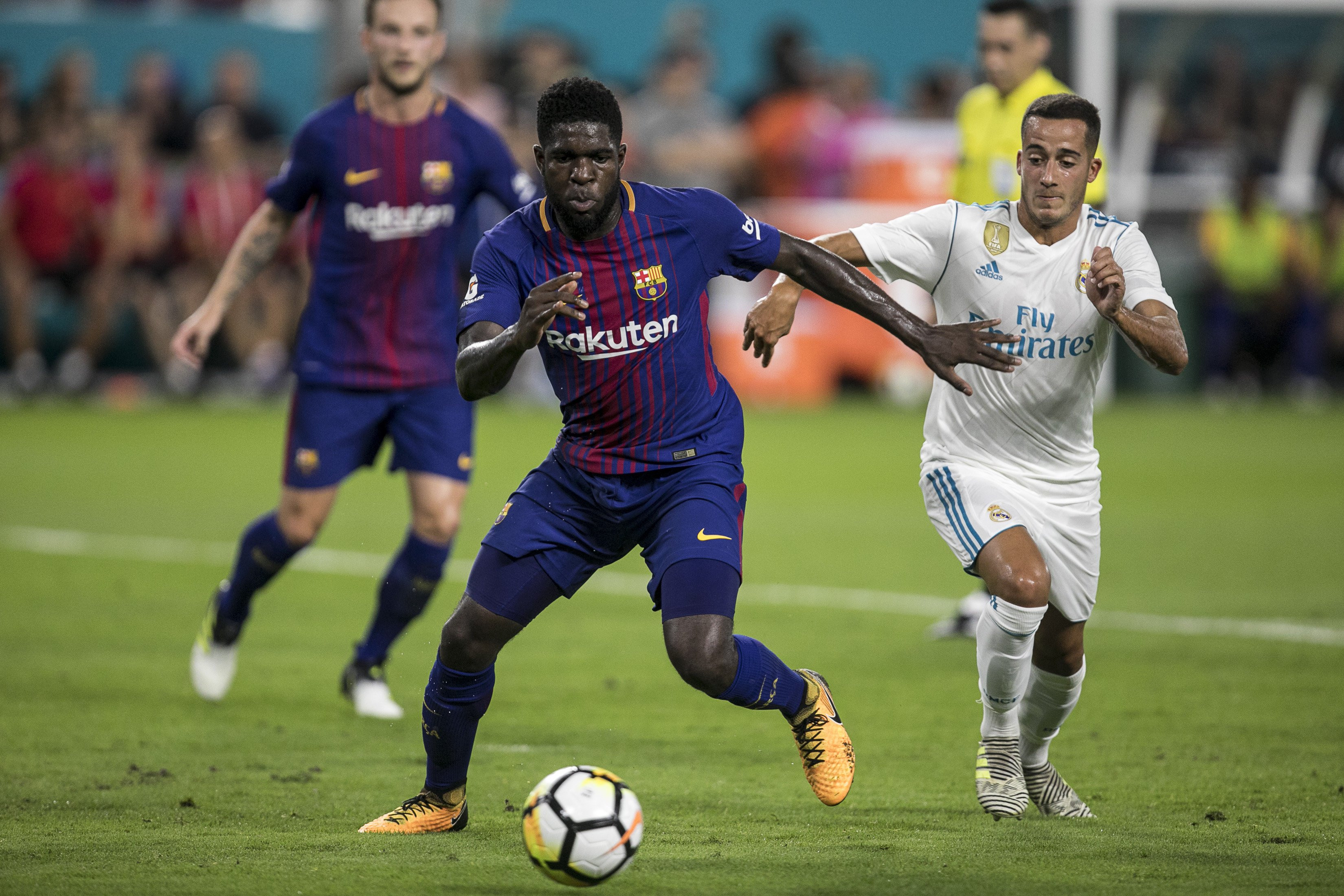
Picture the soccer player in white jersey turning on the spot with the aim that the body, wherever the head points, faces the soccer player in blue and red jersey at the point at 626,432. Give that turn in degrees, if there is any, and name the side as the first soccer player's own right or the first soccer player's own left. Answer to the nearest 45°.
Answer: approximately 45° to the first soccer player's own right

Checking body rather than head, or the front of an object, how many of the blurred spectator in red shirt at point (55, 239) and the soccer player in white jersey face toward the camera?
2

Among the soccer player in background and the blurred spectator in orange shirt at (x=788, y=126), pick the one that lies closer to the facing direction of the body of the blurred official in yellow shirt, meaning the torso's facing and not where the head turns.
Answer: the soccer player in background

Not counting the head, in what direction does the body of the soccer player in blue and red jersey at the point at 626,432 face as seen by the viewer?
toward the camera

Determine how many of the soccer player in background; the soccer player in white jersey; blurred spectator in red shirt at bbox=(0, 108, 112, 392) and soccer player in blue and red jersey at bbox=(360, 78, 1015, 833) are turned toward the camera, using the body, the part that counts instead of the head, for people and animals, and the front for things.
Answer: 4

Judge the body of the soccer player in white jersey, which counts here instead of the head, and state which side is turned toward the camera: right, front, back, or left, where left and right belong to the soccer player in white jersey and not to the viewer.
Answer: front

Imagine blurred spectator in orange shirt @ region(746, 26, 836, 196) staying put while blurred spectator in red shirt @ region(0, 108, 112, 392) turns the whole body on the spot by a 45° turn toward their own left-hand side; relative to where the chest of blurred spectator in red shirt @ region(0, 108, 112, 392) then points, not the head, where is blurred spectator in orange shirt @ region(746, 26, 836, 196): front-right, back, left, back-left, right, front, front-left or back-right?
front-left

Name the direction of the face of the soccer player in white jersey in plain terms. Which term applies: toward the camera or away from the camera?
toward the camera

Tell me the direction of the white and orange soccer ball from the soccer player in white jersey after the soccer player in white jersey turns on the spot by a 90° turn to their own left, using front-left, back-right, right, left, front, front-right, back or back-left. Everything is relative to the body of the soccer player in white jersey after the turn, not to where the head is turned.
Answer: back-right

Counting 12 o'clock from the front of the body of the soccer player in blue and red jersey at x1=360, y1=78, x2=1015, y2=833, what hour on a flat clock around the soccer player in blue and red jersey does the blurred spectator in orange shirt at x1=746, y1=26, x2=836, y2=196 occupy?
The blurred spectator in orange shirt is roughly at 6 o'clock from the soccer player in blue and red jersey.

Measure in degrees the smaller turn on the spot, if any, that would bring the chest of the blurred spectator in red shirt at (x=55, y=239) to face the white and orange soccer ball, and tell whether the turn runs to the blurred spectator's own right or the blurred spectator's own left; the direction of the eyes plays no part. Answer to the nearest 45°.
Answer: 0° — they already face it

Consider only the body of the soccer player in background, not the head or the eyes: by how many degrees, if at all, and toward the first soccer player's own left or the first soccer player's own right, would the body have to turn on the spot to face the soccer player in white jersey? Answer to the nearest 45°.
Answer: approximately 45° to the first soccer player's own left
